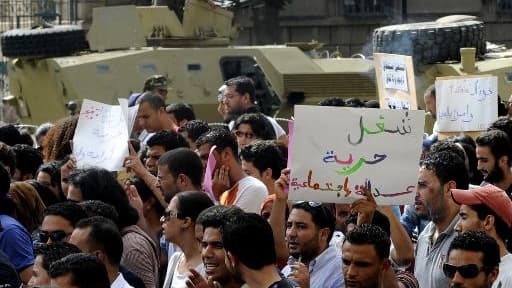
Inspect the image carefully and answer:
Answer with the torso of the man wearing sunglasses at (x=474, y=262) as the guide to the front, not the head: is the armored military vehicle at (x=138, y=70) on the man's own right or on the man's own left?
on the man's own right

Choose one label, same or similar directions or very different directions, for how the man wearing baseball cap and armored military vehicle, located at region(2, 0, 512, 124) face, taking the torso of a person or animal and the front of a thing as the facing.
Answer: very different directions

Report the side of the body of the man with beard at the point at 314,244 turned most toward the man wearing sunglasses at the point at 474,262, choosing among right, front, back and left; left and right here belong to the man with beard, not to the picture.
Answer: left

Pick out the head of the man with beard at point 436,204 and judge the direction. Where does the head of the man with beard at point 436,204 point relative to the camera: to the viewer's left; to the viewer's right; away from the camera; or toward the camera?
to the viewer's left

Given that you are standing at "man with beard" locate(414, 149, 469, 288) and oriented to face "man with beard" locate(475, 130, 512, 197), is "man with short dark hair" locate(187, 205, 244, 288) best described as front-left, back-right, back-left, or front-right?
back-left

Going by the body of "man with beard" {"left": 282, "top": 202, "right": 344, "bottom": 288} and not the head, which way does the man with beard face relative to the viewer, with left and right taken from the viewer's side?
facing the viewer and to the left of the viewer

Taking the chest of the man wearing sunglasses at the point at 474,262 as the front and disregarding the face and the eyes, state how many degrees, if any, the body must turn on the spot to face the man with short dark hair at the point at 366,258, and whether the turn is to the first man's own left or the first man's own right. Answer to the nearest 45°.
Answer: approximately 45° to the first man's own right
